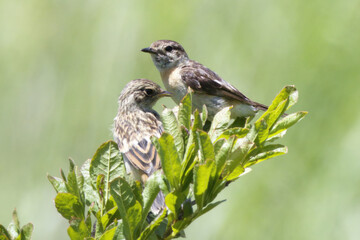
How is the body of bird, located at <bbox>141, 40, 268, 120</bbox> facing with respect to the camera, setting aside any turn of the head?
to the viewer's left

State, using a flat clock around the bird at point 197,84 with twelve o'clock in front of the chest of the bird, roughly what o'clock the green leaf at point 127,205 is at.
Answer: The green leaf is roughly at 11 o'clock from the bird.

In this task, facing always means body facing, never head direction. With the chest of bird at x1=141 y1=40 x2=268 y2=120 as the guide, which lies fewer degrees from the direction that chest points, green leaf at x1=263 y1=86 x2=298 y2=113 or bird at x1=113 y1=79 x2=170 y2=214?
the bird

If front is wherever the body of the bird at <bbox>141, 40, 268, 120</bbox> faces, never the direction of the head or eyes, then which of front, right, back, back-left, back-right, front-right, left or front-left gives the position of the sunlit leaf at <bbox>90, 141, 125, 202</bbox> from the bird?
front

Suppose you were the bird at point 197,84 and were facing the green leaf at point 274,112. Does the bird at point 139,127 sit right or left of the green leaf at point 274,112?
right
